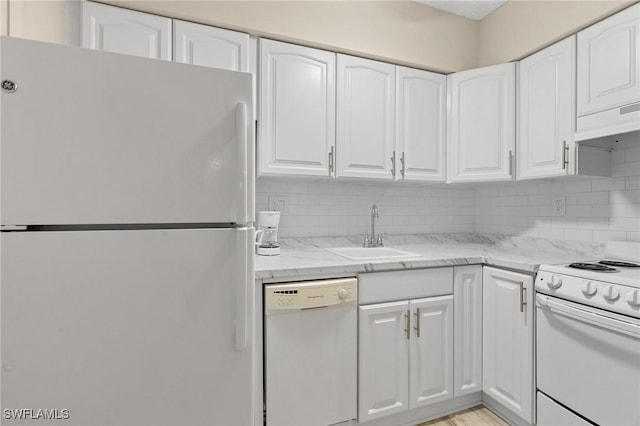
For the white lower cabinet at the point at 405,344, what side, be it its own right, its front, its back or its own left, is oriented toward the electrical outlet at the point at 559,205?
left

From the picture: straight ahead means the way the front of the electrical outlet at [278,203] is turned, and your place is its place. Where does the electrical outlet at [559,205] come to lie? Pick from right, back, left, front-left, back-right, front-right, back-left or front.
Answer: left

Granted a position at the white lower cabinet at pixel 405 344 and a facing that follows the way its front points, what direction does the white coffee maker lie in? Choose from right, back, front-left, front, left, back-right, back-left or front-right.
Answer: back-right

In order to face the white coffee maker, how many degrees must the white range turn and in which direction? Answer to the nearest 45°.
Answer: approximately 45° to its right

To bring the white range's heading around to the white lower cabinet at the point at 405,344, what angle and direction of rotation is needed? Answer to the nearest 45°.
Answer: approximately 45° to its right

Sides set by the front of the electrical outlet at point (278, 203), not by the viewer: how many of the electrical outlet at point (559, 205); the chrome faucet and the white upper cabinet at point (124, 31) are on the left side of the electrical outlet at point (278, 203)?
2

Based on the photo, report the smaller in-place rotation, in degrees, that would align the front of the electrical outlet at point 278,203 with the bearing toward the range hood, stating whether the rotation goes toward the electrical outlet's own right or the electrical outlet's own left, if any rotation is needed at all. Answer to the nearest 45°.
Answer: approximately 45° to the electrical outlet's own left
